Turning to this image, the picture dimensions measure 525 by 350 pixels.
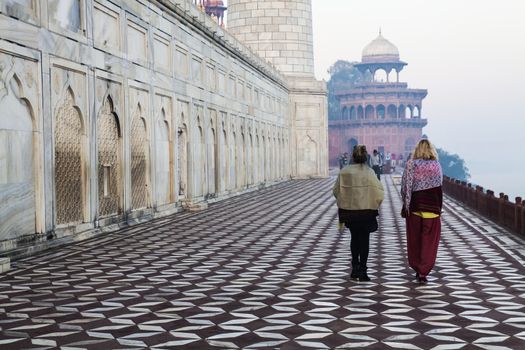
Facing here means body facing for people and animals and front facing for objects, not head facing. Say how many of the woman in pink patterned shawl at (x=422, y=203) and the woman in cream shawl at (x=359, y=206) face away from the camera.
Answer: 2

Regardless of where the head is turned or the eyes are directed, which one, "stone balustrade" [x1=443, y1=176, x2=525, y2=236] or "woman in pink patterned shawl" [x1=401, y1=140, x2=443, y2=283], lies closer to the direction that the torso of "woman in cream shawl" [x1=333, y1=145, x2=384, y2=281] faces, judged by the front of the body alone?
the stone balustrade

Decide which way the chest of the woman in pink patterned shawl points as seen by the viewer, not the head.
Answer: away from the camera

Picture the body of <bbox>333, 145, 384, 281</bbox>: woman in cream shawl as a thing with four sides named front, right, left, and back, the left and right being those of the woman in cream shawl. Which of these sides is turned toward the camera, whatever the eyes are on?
back

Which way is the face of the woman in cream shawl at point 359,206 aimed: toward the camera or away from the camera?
away from the camera

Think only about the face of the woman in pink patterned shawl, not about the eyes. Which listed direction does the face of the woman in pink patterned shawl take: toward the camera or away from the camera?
away from the camera

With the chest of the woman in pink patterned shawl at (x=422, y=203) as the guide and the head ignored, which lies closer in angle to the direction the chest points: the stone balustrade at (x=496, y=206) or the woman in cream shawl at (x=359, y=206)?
the stone balustrade

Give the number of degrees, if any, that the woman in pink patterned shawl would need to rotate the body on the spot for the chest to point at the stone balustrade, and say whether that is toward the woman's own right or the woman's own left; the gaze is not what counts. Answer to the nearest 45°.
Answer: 0° — they already face it
